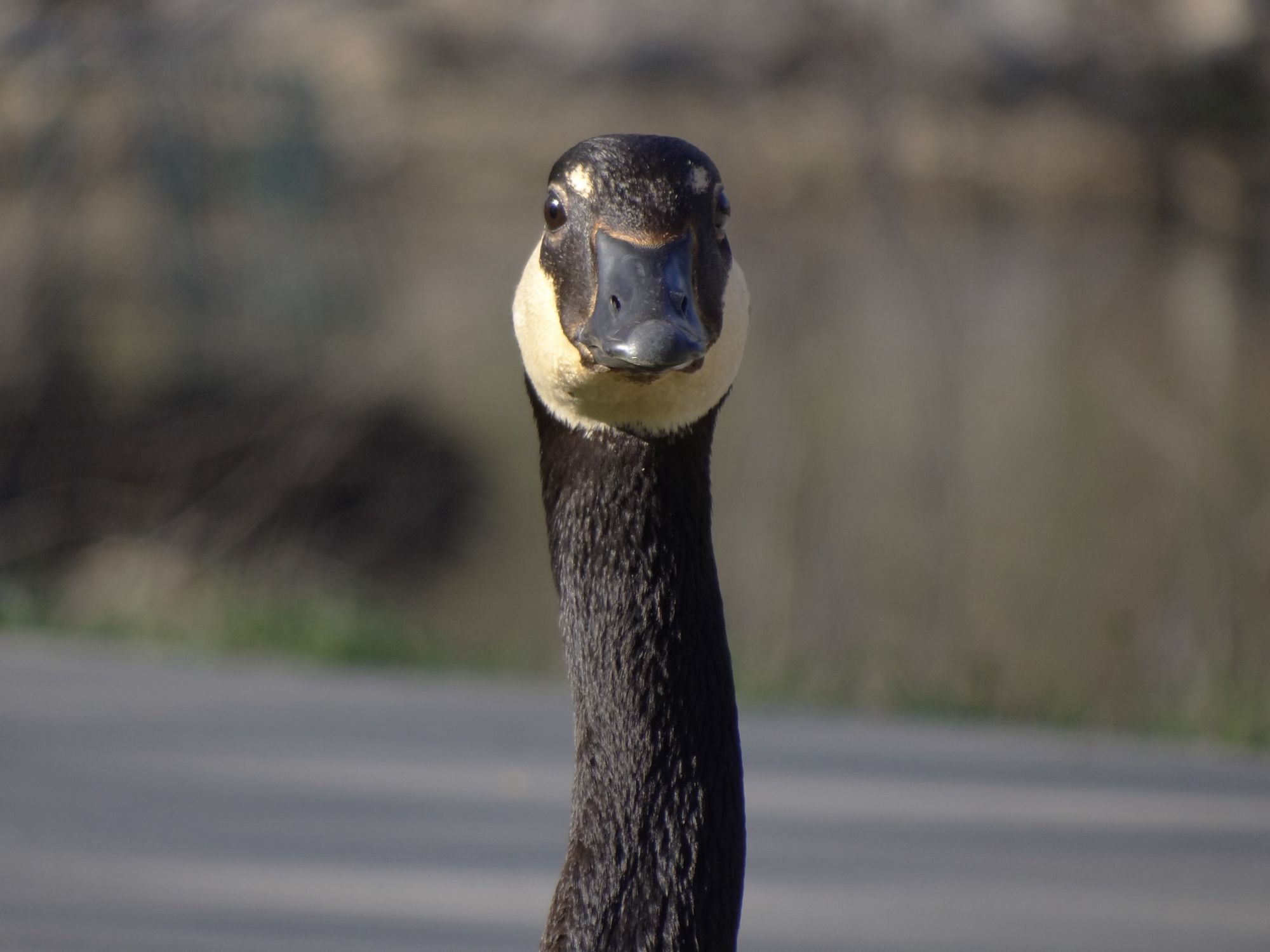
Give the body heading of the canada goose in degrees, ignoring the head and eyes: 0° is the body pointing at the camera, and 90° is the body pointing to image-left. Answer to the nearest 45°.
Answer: approximately 0°
